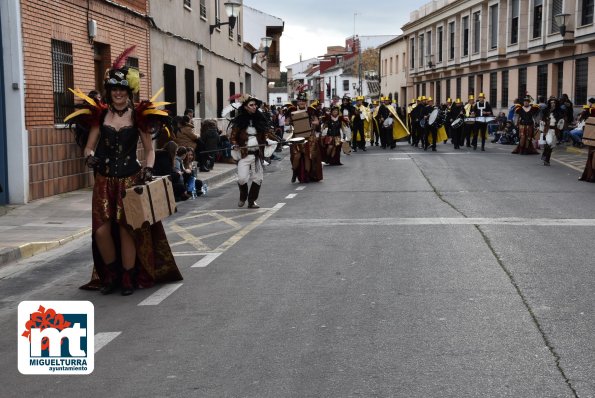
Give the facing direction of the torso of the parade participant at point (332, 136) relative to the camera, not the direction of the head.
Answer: toward the camera

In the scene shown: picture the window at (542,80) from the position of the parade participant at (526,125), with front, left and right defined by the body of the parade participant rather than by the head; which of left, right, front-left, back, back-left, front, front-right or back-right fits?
back

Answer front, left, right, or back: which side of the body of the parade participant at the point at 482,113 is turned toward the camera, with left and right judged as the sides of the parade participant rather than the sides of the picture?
front

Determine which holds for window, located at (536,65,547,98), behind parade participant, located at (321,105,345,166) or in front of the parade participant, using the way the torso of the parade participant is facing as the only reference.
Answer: behind

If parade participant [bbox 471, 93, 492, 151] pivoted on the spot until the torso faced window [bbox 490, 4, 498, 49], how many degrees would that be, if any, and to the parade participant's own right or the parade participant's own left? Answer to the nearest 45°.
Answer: approximately 180°

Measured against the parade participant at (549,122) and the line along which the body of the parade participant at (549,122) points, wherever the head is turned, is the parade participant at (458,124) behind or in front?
behind

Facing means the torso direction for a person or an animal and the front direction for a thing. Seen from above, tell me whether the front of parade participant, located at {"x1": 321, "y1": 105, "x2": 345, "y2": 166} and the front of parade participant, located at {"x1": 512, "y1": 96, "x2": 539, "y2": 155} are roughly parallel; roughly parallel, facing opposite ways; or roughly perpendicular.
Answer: roughly parallel

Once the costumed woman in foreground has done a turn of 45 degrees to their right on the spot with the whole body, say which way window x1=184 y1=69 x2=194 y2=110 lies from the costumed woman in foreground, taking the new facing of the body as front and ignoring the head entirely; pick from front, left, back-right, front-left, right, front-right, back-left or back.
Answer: back-right

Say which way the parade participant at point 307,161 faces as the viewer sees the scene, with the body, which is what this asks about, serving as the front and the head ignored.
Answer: toward the camera
